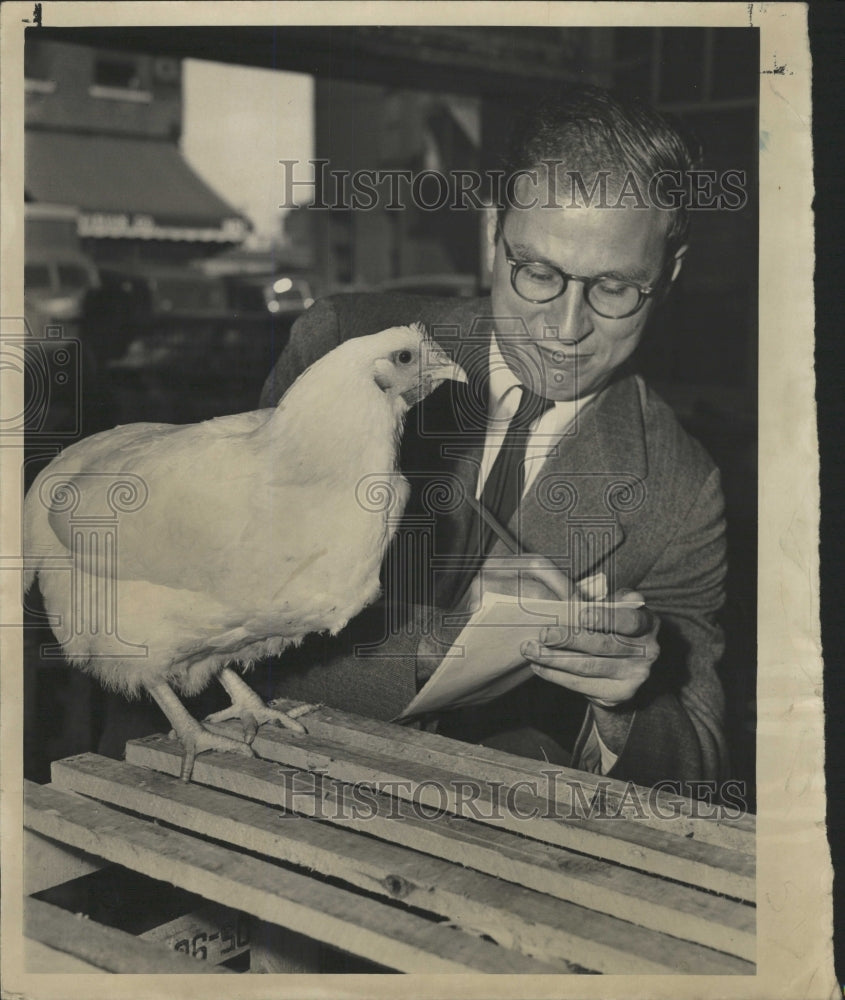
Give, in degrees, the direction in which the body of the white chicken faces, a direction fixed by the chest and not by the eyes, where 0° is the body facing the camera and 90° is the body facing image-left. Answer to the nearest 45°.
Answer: approximately 270°
